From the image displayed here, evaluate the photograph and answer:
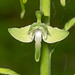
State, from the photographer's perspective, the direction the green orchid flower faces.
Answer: facing the viewer
